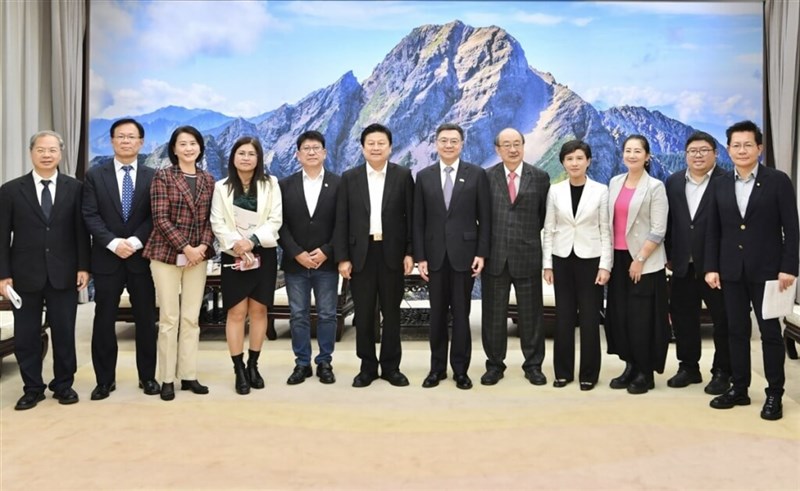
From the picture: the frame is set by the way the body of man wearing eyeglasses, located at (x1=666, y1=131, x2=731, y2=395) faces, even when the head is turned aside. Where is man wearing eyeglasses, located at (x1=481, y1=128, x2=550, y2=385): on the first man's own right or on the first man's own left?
on the first man's own right

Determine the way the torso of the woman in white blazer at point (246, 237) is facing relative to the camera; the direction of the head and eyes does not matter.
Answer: toward the camera

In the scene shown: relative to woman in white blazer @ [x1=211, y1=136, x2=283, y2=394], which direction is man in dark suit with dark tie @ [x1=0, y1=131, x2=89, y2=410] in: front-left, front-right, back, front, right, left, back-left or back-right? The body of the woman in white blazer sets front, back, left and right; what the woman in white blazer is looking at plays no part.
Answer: right

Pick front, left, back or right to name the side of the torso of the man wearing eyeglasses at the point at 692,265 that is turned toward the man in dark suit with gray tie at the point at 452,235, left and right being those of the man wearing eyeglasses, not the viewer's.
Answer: right

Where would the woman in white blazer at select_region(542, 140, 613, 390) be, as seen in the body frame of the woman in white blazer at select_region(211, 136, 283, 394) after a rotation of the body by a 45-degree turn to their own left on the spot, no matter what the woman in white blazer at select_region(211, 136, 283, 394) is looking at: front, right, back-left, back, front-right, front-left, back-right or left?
front-left

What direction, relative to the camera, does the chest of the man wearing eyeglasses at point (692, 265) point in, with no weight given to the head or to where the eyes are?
toward the camera

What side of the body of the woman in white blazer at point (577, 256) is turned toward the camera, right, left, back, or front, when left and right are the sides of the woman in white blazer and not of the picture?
front

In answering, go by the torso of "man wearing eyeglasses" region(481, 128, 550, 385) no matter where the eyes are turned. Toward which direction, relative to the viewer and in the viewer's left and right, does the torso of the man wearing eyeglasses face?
facing the viewer

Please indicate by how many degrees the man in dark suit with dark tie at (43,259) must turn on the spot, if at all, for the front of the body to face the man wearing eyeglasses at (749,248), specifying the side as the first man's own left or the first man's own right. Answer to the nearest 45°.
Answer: approximately 45° to the first man's own left
